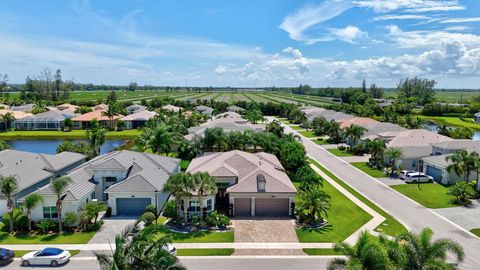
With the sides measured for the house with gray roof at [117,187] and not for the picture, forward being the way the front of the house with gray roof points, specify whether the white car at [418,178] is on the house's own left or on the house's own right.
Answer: on the house's own left

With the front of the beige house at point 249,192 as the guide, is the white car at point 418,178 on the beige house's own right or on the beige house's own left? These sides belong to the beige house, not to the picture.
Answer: on the beige house's own left

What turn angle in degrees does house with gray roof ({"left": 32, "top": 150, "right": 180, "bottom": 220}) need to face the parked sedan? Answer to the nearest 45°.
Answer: approximately 45° to its right

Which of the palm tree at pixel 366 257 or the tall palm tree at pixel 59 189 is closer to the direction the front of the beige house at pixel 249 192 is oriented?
the palm tree

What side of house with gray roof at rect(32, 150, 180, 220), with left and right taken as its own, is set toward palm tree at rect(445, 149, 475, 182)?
left

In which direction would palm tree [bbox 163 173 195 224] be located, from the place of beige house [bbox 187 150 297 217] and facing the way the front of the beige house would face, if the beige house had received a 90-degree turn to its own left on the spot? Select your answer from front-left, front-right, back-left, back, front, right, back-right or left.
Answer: back-right

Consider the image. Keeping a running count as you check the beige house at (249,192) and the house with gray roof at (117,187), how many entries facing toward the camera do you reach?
2

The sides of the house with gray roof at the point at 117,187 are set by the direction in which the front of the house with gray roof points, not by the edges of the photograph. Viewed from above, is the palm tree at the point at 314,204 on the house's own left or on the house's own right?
on the house's own left

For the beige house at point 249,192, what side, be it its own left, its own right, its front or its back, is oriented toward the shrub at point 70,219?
right

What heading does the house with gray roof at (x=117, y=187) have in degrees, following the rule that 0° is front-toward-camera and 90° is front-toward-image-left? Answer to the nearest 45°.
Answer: approximately 0°

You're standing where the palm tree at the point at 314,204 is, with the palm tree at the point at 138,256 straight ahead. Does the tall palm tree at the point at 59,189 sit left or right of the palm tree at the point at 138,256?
right

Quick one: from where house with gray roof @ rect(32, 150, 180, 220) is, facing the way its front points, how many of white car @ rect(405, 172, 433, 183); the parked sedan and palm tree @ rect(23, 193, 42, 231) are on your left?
1
